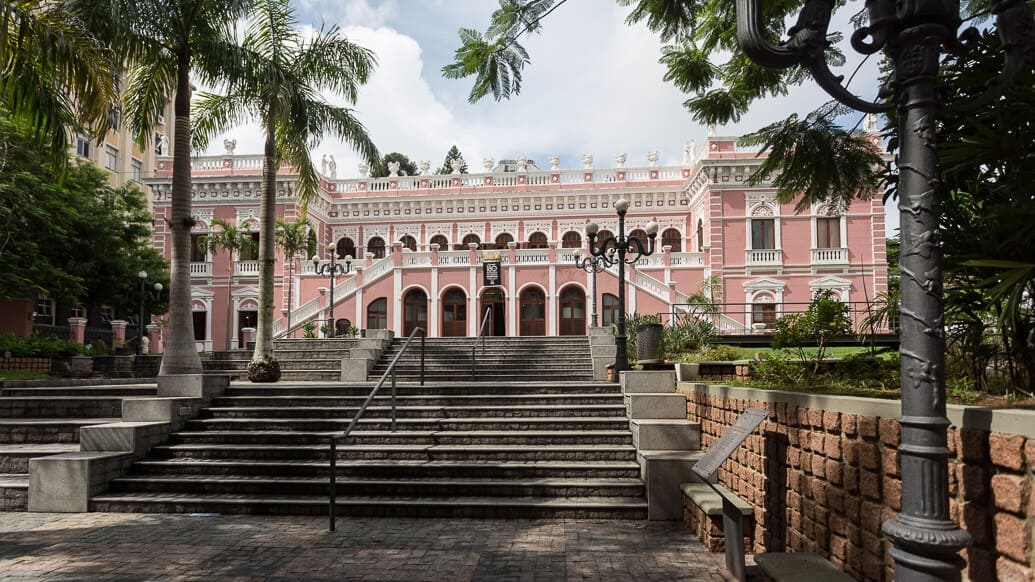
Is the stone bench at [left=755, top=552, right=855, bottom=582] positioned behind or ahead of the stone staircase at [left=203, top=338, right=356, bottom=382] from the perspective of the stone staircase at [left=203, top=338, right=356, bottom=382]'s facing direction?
ahead

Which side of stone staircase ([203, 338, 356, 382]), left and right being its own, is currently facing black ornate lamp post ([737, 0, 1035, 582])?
front

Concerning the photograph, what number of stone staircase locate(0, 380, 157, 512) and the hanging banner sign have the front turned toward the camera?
2

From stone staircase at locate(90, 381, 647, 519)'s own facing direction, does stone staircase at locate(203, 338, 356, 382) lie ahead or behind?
behind

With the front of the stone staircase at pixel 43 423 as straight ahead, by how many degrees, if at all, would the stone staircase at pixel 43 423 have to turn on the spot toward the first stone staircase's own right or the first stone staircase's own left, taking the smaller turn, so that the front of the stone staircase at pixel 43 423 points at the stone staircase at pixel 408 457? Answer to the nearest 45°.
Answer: approximately 45° to the first stone staircase's own left

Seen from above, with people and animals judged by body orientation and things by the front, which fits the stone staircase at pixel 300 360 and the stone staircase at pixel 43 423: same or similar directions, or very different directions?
same or similar directions

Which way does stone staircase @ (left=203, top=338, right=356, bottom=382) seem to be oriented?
toward the camera

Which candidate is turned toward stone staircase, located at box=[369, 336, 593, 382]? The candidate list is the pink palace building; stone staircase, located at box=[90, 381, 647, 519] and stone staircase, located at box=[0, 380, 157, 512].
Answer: the pink palace building

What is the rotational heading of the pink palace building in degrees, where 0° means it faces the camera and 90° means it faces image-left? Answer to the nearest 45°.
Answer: approximately 0°

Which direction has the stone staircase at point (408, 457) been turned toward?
toward the camera

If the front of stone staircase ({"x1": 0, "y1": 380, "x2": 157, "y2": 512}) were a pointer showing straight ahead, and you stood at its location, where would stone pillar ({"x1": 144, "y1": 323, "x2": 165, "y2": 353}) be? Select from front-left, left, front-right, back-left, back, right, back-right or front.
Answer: back

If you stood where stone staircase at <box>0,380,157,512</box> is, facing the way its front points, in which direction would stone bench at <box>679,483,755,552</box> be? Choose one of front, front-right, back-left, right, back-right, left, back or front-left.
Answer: front-left

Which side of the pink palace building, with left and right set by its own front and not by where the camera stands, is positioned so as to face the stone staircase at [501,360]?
front

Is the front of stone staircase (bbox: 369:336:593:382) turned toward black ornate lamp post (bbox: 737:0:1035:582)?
yes

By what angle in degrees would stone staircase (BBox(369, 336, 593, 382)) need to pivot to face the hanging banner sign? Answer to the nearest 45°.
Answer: approximately 180°
